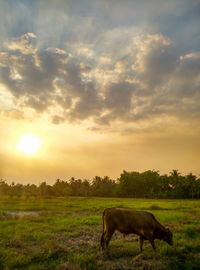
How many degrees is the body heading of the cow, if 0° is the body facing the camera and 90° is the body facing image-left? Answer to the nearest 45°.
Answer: approximately 270°
